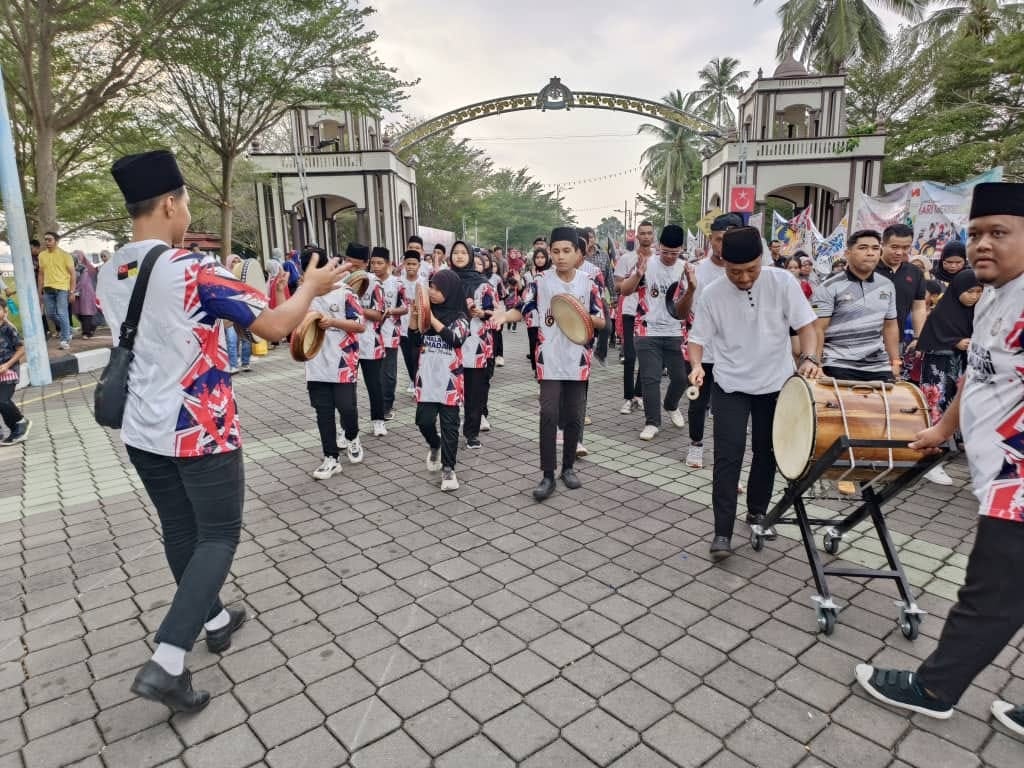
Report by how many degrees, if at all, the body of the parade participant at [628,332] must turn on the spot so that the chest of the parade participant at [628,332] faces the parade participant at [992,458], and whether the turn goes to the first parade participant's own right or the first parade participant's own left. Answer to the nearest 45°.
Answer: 0° — they already face them

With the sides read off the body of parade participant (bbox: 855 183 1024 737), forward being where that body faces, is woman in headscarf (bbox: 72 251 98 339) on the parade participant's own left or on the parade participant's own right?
on the parade participant's own right

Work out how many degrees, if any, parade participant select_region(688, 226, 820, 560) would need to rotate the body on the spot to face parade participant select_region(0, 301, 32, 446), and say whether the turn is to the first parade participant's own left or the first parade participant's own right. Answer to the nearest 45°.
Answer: approximately 90° to the first parade participant's own right

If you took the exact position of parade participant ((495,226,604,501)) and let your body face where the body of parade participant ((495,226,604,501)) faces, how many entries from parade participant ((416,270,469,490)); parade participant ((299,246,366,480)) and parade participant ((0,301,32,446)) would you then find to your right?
3

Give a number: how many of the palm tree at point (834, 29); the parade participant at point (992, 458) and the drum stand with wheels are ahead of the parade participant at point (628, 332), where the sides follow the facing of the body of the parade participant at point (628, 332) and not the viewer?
2

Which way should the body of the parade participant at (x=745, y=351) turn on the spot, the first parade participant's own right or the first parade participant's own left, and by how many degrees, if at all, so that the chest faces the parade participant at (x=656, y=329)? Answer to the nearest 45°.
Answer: approximately 180°

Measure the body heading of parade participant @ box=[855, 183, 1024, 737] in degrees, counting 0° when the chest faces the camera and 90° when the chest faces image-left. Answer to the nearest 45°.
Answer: approximately 45°

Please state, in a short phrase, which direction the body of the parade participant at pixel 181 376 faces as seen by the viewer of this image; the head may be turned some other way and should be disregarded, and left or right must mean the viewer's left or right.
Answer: facing away from the viewer and to the right of the viewer

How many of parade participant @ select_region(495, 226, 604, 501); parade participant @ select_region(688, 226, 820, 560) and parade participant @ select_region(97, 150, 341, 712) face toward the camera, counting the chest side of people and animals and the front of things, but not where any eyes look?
2
